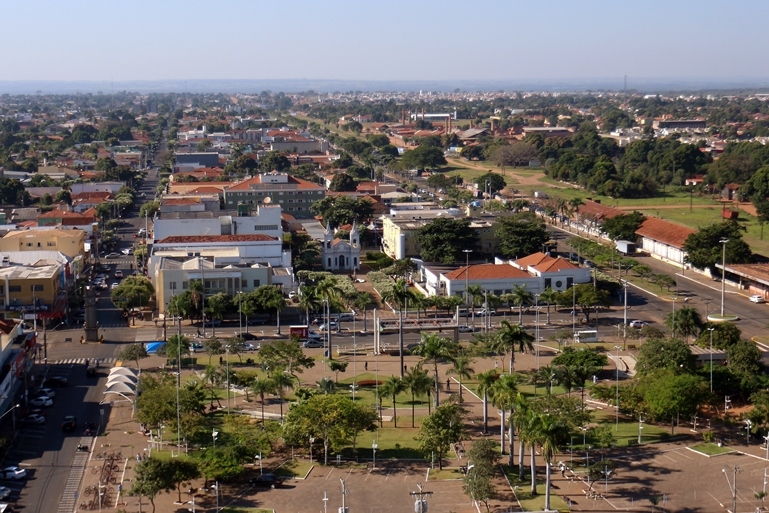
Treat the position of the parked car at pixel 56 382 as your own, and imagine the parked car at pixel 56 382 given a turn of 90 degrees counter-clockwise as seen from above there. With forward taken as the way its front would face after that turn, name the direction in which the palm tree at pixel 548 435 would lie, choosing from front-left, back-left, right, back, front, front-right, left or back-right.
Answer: front-left

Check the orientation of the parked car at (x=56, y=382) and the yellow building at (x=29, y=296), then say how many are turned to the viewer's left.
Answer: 1

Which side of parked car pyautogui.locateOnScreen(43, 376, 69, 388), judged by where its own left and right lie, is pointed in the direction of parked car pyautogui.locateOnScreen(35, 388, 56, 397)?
left

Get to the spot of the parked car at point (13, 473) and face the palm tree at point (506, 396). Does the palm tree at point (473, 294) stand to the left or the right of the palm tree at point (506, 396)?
left

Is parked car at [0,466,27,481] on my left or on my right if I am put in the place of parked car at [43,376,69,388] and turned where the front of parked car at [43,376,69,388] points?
on my left

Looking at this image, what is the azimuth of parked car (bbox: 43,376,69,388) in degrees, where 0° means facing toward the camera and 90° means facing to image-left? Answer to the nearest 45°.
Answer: approximately 90°

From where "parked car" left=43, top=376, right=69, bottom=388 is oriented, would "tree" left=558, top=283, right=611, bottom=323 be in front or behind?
behind

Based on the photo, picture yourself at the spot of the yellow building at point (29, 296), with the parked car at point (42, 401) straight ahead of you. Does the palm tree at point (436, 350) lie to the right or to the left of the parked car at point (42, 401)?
left
